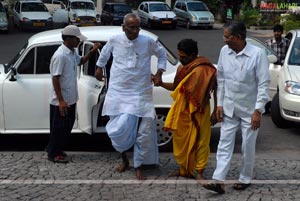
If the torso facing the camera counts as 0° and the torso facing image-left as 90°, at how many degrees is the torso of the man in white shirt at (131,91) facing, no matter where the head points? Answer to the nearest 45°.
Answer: approximately 0°

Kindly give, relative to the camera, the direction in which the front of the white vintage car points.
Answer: facing to the left of the viewer

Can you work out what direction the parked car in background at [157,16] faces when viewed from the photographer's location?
facing the viewer and to the right of the viewer

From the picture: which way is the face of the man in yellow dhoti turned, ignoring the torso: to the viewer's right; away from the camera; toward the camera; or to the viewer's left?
to the viewer's left

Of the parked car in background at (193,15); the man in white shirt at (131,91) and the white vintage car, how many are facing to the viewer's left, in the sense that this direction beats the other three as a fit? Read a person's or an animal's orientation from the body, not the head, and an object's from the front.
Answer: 1

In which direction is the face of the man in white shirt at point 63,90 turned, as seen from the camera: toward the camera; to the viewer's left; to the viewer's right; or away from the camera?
to the viewer's right

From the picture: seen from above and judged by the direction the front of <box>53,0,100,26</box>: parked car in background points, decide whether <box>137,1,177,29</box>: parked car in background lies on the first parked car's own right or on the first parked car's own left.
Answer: on the first parked car's own left

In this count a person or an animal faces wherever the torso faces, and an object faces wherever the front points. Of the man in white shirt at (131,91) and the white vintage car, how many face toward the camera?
1

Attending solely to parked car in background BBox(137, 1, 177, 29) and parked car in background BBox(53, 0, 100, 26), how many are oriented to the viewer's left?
0
